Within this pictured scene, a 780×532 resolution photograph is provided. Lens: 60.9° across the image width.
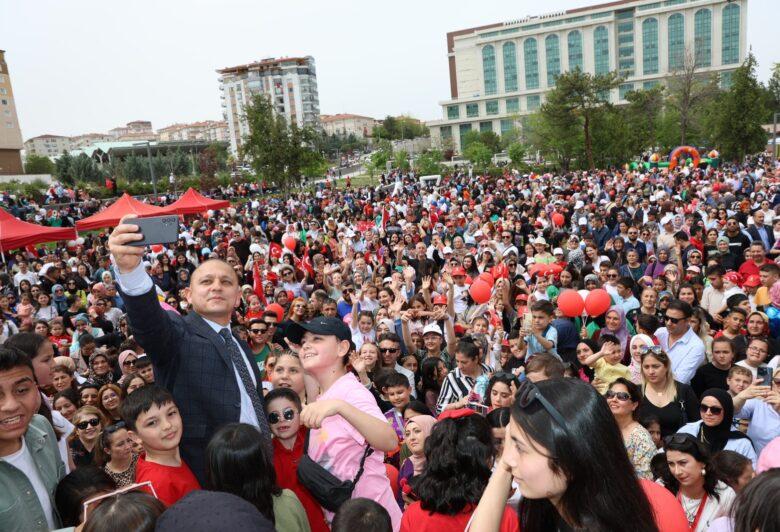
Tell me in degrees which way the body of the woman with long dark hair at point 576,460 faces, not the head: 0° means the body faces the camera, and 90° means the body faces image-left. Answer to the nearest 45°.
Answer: approximately 90°

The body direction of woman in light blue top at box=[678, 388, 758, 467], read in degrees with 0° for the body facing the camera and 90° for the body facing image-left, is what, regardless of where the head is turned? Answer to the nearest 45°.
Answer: approximately 45°

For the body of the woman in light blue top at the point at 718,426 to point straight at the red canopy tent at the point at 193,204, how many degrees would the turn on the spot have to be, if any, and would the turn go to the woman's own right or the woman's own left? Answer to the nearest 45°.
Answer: approximately 90° to the woman's own right

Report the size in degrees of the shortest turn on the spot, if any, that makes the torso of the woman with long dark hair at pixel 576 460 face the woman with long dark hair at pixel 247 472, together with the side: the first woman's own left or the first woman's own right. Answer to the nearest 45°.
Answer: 0° — they already face them

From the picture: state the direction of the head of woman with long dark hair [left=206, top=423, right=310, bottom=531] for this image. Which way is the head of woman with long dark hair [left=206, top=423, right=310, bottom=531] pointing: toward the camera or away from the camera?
away from the camera

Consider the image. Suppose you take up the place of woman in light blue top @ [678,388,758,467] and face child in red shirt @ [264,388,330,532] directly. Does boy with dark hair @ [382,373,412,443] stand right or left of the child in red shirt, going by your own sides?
right

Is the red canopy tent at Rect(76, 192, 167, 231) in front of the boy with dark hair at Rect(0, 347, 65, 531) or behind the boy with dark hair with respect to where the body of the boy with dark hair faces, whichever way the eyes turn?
behind

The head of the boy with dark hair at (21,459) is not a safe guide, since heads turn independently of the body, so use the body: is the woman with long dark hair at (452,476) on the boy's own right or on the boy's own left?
on the boy's own left

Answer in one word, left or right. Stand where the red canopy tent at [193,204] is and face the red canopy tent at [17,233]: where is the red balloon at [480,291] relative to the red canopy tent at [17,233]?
left

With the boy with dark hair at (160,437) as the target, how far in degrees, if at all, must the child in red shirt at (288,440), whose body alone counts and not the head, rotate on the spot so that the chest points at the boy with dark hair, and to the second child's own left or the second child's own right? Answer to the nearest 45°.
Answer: approximately 45° to the second child's own right

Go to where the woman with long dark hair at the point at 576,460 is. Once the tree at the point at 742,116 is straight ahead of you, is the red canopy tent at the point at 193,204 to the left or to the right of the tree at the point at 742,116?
left
